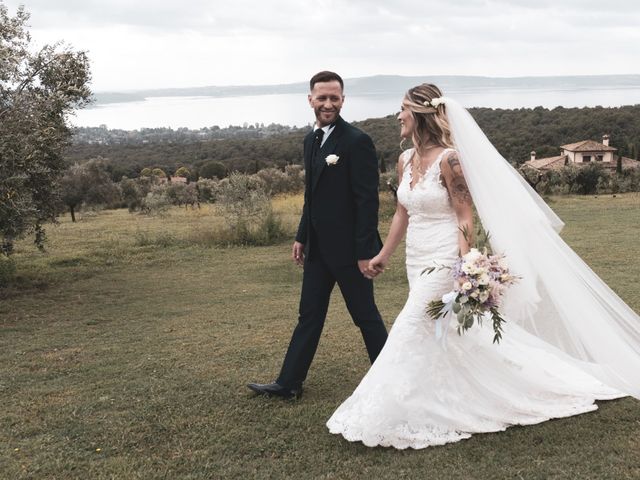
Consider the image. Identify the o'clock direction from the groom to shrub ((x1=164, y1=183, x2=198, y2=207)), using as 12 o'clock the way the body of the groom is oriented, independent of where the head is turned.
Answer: The shrub is roughly at 4 o'clock from the groom.

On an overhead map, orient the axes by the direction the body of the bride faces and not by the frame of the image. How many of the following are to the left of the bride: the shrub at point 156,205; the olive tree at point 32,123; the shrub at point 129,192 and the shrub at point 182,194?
0

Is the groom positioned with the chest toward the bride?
no

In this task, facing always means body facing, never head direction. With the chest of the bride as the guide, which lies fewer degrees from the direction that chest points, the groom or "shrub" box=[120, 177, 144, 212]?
the groom

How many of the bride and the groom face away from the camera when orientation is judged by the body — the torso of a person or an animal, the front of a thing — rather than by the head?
0

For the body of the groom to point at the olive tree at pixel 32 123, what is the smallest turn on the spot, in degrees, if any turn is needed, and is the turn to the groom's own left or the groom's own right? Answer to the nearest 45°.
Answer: approximately 90° to the groom's own right

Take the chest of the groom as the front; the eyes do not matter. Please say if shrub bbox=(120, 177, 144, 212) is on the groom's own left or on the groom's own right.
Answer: on the groom's own right

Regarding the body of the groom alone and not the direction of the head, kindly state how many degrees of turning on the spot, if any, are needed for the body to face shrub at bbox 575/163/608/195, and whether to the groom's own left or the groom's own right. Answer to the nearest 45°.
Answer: approximately 180°

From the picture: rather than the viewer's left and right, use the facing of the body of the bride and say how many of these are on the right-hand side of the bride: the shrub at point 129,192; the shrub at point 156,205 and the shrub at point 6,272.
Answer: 3

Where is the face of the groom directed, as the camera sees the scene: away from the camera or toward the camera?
toward the camera

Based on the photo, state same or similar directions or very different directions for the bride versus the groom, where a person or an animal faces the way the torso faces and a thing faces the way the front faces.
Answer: same or similar directions

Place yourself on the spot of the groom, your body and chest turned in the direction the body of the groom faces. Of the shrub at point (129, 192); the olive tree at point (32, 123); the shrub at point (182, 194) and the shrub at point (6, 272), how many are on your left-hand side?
0

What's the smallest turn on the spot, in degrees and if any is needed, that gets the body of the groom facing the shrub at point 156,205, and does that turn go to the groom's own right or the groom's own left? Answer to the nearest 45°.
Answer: approximately 135° to the groom's own right

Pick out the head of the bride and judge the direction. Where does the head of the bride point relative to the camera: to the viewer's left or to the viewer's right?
to the viewer's left

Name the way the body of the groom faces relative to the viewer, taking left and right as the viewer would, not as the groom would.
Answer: facing the viewer and to the left of the viewer
